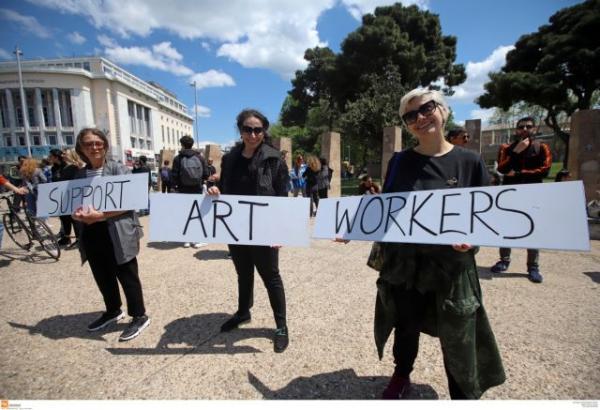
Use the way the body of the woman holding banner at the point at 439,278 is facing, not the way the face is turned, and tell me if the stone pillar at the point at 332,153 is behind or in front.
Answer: behind

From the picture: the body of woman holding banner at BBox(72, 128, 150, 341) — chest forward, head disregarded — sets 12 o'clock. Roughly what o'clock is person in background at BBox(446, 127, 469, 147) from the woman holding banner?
The person in background is roughly at 8 o'clock from the woman holding banner.

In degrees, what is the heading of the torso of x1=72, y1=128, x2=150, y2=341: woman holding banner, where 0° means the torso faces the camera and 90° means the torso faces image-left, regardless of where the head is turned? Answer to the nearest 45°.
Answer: approximately 45°

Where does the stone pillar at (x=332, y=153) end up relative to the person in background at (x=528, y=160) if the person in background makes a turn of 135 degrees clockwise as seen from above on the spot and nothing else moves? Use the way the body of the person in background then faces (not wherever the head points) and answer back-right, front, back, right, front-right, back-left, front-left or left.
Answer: front

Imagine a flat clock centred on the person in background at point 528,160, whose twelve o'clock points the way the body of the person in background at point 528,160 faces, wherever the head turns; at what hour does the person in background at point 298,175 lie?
the person in background at point 298,175 is roughly at 4 o'clock from the person in background at point 528,160.

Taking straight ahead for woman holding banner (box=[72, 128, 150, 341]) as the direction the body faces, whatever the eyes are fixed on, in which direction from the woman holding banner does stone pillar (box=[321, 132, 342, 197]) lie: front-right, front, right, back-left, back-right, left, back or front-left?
back

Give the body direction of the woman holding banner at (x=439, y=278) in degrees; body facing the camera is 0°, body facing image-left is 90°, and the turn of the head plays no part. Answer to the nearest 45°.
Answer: approximately 0°

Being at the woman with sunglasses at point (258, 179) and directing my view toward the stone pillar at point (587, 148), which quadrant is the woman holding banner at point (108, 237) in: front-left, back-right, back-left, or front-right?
back-left

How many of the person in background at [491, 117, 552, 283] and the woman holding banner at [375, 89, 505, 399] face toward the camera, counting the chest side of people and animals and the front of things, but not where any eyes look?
2

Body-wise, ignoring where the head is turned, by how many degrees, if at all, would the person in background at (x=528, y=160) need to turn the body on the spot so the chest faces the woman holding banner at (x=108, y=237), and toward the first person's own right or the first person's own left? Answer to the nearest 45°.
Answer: approximately 45° to the first person's own right

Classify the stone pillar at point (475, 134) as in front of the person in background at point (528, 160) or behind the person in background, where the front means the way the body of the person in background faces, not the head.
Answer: behind
